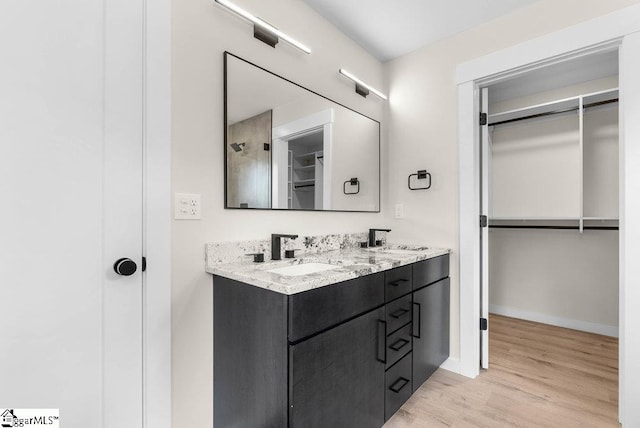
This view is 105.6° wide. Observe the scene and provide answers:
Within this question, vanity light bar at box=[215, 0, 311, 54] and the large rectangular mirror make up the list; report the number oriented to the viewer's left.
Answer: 0

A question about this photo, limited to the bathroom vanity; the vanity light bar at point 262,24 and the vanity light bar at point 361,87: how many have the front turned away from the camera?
0

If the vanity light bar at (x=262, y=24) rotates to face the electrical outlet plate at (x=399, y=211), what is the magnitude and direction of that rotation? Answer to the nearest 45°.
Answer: approximately 90° to its left

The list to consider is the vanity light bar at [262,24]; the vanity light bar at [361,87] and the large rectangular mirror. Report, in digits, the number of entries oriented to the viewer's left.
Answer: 0

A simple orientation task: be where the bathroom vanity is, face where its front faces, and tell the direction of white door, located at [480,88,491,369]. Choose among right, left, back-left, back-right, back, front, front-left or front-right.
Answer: left

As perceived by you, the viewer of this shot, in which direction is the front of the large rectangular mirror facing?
facing the viewer and to the right of the viewer
